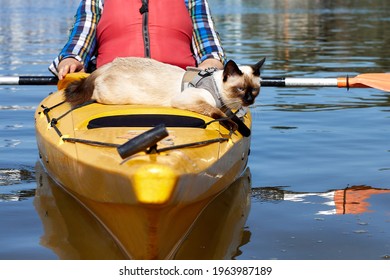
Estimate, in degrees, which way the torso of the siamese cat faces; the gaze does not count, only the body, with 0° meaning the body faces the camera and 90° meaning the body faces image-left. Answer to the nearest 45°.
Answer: approximately 270°

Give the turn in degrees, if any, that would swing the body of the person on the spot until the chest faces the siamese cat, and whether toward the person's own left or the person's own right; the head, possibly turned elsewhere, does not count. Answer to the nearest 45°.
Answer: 0° — they already face it

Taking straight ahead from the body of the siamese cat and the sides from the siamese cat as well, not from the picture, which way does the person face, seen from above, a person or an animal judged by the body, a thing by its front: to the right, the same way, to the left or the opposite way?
to the right

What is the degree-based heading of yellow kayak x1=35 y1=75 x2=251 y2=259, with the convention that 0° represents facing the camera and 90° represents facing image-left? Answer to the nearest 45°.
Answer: approximately 0°

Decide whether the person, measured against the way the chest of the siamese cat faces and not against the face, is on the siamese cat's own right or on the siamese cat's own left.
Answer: on the siamese cat's own left

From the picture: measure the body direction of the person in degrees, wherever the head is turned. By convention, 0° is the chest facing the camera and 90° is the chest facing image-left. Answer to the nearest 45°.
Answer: approximately 0°
